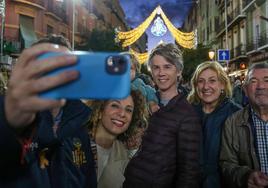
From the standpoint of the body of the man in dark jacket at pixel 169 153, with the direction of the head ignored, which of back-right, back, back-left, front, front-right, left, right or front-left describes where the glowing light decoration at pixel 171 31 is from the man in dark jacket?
back-right

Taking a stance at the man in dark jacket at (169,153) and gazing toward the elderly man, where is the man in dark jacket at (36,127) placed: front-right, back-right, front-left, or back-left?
back-right

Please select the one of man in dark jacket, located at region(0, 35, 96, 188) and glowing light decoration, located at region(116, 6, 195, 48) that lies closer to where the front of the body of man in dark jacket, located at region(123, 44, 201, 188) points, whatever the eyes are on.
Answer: the man in dark jacket

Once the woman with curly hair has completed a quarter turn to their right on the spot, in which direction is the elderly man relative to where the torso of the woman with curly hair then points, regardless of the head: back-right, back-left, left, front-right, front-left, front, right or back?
back

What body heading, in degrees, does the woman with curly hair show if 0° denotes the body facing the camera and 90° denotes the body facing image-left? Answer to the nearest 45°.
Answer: approximately 0°

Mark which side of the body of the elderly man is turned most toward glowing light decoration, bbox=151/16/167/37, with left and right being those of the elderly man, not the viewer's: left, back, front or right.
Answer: back
